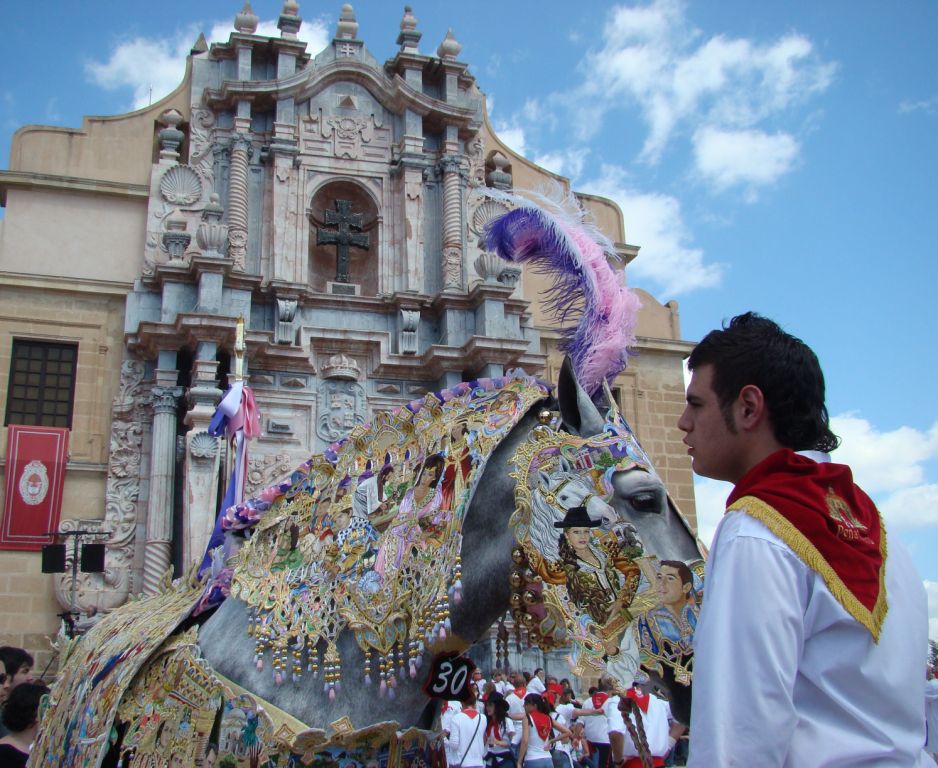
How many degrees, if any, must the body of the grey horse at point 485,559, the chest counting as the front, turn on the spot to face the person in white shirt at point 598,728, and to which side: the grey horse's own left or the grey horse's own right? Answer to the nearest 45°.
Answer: approximately 90° to the grey horse's own left

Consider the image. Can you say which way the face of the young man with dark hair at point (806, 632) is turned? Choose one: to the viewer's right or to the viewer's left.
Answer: to the viewer's left

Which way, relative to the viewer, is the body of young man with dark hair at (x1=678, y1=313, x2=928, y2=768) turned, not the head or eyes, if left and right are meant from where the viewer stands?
facing away from the viewer and to the left of the viewer

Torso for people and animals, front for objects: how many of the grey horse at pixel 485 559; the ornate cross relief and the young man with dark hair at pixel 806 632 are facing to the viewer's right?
1

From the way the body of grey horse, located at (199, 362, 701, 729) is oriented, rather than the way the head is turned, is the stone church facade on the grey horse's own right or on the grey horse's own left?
on the grey horse's own left

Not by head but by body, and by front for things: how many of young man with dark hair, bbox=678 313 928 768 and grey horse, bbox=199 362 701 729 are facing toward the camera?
0

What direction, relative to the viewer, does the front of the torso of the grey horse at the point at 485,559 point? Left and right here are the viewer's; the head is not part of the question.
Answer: facing to the right of the viewer

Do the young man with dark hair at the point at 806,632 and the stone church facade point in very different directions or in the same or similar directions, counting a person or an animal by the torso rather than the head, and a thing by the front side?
very different directions

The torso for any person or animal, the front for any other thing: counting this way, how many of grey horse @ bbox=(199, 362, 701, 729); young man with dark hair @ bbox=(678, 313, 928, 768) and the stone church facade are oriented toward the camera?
1
